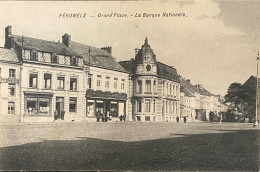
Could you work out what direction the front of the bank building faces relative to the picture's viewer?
facing the viewer
